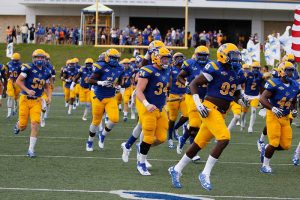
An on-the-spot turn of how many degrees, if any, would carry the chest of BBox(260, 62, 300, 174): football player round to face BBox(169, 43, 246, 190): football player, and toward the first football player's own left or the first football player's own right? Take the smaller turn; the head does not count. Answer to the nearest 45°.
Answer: approximately 90° to the first football player's own right

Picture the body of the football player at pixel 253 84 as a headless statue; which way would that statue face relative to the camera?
toward the camera

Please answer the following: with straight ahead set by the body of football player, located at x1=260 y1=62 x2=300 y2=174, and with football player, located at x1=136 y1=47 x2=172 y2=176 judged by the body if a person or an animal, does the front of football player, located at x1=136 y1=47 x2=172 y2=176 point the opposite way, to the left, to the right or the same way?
the same way

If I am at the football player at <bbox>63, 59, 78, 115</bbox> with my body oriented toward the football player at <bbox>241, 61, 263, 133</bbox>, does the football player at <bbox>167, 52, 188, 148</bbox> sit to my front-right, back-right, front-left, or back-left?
front-right

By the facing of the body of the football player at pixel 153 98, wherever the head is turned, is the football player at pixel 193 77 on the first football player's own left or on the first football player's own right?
on the first football player's own left

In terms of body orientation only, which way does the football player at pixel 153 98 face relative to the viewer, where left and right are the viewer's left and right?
facing the viewer and to the right of the viewer

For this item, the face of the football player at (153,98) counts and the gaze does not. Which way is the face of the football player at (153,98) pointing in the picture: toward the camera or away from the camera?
toward the camera

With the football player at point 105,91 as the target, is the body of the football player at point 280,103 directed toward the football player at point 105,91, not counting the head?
no

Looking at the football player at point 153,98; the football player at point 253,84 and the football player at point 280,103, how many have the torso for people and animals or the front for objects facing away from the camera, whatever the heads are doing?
0

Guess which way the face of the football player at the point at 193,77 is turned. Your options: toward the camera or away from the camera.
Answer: toward the camera

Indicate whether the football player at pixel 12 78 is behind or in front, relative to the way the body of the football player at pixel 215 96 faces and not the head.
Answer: behind

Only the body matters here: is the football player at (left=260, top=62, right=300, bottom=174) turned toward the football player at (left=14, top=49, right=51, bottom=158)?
no

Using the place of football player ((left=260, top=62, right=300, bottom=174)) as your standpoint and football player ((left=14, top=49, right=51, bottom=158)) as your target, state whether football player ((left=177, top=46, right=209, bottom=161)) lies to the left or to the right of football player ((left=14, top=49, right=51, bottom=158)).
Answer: right

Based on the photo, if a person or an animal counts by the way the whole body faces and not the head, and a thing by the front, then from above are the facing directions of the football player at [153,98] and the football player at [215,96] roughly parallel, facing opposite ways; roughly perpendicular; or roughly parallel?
roughly parallel

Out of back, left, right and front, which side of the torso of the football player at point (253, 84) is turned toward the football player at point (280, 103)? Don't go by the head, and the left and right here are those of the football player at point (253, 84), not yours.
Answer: front
